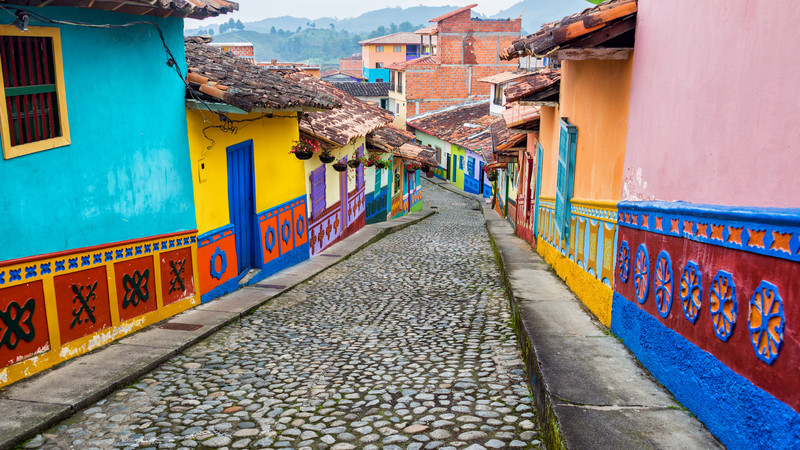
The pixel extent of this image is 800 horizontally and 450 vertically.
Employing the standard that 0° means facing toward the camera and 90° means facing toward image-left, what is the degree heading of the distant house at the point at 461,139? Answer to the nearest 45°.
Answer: approximately 45°
